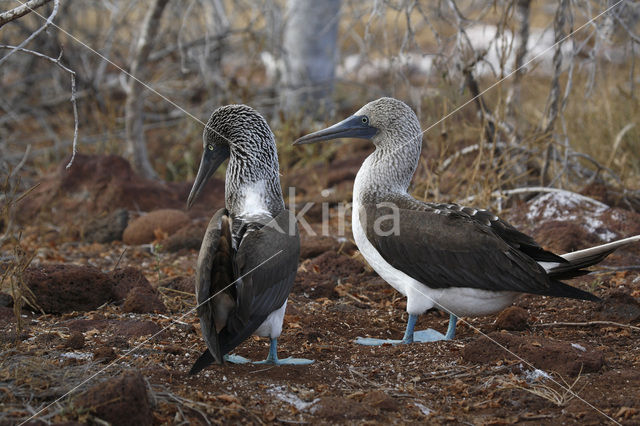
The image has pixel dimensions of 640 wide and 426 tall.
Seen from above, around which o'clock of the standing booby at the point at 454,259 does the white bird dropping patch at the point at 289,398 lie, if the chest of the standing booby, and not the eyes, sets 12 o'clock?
The white bird dropping patch is roughly at 10 o'clock from the standing booby.

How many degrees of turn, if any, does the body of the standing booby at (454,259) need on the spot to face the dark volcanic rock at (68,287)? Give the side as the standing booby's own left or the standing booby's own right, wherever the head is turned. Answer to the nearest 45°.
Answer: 0° — it already faces it

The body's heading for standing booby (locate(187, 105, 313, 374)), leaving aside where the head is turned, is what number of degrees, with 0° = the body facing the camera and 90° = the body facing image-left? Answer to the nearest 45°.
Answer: approximately 225°

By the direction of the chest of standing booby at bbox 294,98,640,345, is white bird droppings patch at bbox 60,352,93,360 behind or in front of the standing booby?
in front

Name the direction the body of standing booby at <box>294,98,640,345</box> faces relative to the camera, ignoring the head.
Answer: to the viewer's left

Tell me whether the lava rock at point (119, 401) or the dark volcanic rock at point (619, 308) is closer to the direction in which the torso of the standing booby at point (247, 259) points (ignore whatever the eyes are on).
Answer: the dark volcanic rock

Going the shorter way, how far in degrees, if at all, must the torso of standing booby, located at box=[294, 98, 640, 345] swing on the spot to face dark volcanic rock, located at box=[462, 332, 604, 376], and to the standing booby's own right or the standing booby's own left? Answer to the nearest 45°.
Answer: approximately 135° to the standing booby's own left

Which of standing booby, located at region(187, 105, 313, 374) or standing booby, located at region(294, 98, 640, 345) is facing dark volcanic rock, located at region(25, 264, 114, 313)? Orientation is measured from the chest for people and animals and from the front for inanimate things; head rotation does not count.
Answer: standing booby, located at region(294, 98, 640, 345)

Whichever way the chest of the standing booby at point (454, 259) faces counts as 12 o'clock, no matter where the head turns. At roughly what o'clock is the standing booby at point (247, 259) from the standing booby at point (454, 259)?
the standing booby at point (247, 259) is roughly at 11 o'clock from the standing booby at point (454, 259).

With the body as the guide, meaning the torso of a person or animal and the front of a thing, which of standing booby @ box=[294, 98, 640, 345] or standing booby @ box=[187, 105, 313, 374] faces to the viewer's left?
standing booby @ box=[294, 98, 640, 345]

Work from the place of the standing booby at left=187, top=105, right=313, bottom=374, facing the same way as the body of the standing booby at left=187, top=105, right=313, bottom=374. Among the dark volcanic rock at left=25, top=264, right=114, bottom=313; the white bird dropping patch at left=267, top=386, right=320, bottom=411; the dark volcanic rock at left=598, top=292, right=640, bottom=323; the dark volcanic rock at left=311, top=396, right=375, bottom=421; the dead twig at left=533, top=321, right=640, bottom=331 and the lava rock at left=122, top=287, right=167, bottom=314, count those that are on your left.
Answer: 2

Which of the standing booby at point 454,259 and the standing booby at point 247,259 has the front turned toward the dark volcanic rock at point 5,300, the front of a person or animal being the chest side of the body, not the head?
the standing booby at point 454,259

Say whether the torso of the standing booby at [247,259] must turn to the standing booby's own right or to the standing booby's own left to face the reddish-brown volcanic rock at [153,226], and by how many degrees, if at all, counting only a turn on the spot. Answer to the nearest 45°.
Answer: approximately 45° to the standing booby's own left

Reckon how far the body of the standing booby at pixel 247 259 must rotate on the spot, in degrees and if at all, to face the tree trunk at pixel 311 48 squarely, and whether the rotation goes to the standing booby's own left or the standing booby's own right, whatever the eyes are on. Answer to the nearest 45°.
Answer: approximately 45° to the standing booby's own left

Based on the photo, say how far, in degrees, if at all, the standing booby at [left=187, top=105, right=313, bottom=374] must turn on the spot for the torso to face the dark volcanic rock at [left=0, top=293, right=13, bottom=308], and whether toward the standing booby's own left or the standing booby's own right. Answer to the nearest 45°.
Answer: approximately 90° to the standing booby's own left

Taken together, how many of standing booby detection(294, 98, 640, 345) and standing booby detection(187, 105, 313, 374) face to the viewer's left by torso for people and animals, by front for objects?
1
